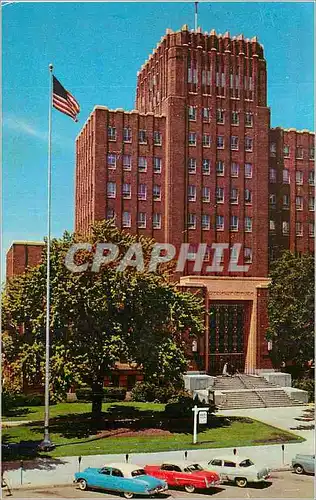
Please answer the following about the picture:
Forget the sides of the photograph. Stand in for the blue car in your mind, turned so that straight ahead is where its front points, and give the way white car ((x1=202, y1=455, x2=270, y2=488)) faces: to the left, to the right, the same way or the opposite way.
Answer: the same way

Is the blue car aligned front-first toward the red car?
no

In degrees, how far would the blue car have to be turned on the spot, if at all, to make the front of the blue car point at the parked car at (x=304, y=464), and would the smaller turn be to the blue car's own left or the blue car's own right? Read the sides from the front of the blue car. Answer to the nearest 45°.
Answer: approximately 135° to the blue car's own right

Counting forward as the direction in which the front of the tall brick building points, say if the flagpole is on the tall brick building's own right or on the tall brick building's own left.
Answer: on the tall brick building's own right

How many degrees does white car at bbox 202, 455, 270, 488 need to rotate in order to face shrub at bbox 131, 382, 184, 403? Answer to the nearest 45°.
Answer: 0° — it already faces it

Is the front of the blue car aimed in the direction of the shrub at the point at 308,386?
no

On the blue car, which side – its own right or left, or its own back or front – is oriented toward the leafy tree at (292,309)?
right
